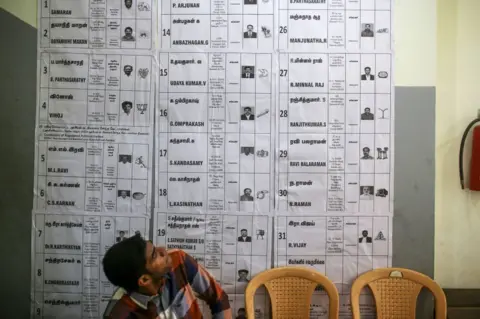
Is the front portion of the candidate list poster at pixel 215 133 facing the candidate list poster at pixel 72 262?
no

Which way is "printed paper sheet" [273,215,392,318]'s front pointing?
toward the camera

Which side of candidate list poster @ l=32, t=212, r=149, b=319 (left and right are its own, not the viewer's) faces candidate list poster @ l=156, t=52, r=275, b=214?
left

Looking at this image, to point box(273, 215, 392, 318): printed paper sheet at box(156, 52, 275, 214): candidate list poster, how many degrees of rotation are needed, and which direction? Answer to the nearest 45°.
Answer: approximately 90° to its right

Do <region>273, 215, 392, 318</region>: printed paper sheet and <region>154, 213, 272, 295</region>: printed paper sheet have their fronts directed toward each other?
no

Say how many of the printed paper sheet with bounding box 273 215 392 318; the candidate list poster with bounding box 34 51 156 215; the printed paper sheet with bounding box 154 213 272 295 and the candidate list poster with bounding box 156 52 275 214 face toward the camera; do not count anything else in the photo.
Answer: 4

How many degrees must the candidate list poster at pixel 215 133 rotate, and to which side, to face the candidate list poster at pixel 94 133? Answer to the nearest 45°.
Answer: approximately 90° to its right

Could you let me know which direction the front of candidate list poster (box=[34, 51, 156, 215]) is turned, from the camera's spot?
facing the viewer

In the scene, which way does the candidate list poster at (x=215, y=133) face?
toward the camera

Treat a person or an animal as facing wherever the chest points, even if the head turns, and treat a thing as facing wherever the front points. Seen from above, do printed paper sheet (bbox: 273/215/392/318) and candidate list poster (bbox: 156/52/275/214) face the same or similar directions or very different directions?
same or similar directions

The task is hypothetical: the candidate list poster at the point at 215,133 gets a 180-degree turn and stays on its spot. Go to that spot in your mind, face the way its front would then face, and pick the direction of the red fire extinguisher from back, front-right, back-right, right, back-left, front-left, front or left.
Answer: right

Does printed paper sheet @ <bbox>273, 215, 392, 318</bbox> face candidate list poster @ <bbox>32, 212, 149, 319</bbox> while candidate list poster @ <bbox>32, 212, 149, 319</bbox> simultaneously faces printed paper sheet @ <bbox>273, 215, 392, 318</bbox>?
no

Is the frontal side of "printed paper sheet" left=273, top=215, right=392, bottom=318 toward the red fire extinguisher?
no

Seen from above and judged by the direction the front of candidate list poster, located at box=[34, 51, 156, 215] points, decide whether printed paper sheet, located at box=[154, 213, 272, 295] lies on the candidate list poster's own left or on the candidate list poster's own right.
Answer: on the candidate list poster's own left

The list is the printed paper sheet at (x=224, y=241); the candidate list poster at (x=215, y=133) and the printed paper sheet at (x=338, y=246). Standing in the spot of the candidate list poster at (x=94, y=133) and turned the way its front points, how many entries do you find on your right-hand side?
0

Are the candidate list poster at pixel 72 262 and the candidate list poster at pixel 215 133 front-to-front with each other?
no

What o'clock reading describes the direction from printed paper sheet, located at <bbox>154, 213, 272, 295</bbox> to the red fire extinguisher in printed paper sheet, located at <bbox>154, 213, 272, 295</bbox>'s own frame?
The red fire extinguisher is roughly at 9 o'clock from the printed paper sheet.

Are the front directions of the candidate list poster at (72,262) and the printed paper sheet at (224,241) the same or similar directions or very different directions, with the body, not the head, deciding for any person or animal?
same or similar directions

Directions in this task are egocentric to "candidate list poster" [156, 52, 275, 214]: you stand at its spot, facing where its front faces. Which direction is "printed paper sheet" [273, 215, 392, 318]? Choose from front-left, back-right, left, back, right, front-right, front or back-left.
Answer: left
